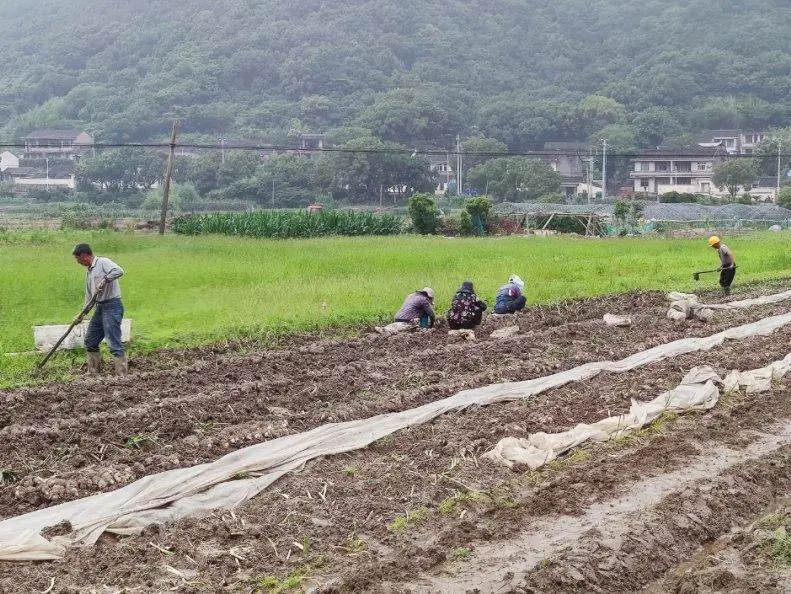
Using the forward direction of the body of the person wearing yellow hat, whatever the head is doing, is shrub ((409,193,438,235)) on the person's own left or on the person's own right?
on the person's own right

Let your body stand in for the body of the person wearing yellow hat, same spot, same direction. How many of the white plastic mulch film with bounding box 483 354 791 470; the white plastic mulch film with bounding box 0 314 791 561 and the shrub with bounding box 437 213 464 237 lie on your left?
2

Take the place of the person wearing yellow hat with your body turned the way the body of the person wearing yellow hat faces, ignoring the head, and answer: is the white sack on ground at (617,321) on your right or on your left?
on your left

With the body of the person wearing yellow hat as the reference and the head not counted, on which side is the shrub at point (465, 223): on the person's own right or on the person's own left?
on the person's own right

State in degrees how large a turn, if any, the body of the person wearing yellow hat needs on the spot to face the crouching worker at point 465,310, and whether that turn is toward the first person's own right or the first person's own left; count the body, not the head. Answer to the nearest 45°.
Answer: approximately 45° to the first person's own left

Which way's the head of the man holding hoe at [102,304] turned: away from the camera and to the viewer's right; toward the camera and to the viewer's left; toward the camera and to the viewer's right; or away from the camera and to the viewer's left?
toward the camera and to the viewer's left

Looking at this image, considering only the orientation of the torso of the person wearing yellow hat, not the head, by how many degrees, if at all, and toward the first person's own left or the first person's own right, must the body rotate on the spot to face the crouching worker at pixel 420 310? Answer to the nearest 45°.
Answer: approximately 45° to the first person's own left

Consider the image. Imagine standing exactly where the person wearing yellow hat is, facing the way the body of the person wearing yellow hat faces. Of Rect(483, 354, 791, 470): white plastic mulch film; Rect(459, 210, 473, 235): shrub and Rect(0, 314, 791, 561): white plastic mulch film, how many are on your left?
2

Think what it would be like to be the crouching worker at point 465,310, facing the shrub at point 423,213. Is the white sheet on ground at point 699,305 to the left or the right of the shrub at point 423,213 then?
right

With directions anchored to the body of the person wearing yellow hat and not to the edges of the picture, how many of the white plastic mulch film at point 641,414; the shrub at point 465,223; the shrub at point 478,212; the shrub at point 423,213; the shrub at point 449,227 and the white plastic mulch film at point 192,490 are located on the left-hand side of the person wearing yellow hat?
2

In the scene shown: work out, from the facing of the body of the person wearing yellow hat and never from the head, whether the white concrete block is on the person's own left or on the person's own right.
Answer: on the person's own left

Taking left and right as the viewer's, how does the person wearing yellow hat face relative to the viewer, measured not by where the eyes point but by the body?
facing to the left of the viewer

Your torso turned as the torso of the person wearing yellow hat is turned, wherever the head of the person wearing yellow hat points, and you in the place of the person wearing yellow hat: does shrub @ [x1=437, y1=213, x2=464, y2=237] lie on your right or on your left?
on your right

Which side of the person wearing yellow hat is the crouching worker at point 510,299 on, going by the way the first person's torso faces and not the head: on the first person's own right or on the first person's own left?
on the first person's own left

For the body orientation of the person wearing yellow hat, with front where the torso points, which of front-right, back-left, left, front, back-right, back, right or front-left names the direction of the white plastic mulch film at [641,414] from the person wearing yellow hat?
left
